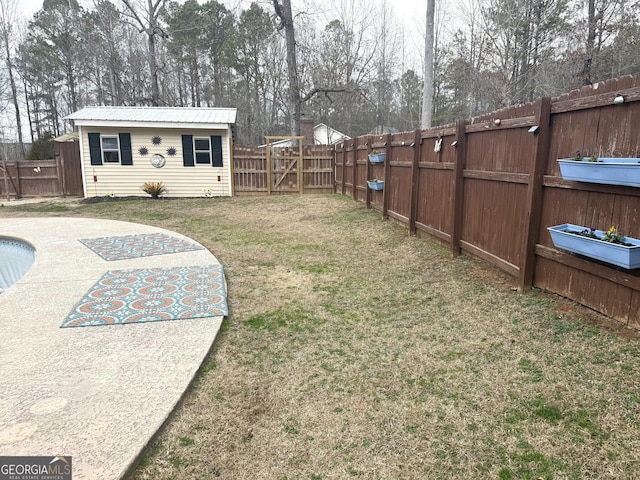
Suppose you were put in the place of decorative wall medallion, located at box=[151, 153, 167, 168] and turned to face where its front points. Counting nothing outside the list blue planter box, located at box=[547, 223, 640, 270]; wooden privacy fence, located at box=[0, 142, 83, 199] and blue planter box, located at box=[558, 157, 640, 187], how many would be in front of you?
2

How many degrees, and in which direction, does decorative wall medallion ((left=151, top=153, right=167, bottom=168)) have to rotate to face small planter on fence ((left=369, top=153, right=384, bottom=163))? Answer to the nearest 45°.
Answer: approximately 45° to its left

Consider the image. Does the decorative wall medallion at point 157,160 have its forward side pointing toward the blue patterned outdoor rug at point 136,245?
yes

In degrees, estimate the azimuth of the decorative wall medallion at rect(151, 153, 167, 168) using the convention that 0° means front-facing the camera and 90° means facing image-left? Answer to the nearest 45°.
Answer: approximately 0°

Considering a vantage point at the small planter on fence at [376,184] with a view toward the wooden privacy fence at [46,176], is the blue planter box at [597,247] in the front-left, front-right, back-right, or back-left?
back-left

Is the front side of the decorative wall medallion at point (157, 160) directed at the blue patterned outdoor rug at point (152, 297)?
yes

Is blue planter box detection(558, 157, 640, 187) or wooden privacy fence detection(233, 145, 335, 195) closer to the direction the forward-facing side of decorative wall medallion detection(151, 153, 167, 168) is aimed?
the blue planter box

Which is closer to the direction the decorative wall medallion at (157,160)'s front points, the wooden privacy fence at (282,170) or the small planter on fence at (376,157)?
the small planter on fence

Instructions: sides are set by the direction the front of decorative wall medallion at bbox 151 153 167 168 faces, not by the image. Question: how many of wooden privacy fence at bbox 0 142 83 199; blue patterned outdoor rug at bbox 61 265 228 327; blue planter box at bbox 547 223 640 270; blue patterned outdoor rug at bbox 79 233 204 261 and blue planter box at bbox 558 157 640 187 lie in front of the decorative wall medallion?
4
